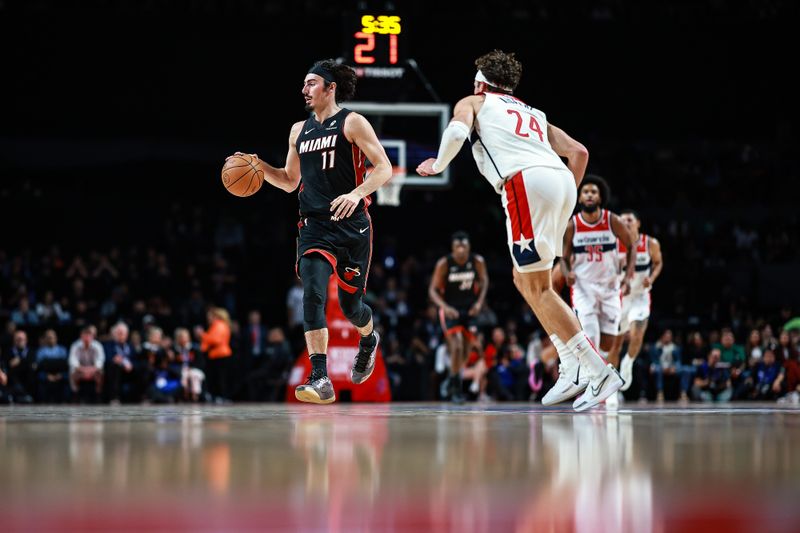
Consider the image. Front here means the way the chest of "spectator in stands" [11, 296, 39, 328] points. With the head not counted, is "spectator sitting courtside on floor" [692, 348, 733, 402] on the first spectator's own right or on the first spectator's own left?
on the first spectator's own left

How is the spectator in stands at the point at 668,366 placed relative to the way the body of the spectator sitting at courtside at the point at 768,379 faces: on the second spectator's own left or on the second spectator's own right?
on the second spectator's own right

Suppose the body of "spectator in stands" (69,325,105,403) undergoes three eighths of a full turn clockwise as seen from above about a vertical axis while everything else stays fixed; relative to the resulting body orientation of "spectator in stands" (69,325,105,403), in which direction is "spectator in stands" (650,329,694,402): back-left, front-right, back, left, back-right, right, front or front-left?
back-right

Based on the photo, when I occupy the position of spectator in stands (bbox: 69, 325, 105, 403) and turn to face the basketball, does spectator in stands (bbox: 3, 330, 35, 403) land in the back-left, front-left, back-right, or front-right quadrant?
back-right

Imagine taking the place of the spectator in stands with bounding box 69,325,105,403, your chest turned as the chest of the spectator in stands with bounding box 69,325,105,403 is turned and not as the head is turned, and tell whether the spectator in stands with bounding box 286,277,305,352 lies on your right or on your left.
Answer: on your left

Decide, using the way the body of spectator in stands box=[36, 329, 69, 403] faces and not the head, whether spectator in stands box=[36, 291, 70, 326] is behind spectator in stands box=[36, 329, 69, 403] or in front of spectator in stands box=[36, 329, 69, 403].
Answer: behind

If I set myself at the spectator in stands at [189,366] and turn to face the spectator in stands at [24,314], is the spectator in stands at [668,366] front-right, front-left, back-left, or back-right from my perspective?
back-right

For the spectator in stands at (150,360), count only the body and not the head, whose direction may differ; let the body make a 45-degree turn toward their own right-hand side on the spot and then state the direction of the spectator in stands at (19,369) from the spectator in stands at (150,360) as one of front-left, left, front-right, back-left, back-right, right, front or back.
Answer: front-right
